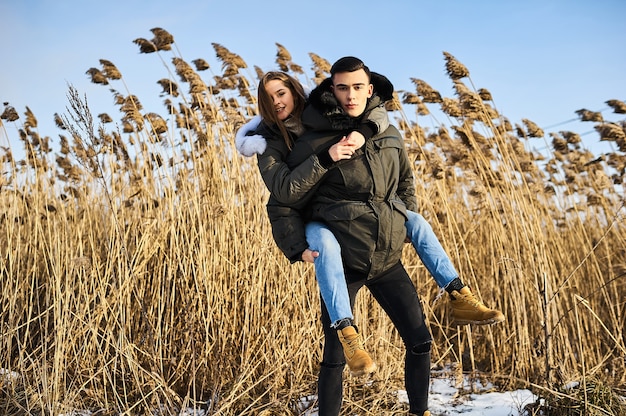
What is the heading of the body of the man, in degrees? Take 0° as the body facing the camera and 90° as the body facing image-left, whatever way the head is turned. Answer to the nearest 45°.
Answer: approximately 315°

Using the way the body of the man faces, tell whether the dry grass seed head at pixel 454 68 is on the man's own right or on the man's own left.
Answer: on the man's own left
